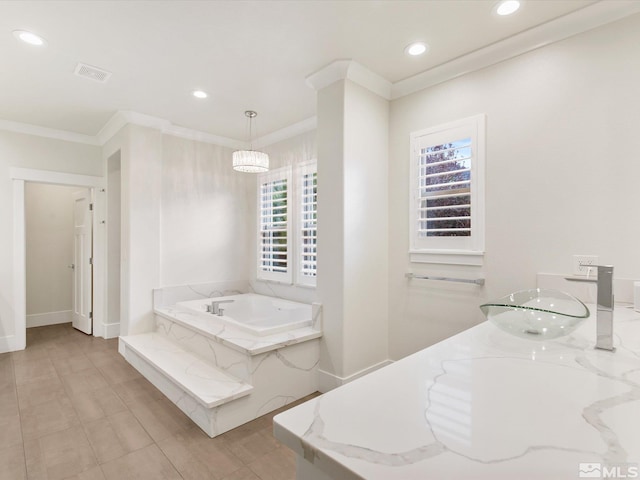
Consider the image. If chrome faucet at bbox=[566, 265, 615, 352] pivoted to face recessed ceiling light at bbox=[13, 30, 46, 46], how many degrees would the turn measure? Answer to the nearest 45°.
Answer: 0° — it already faces it

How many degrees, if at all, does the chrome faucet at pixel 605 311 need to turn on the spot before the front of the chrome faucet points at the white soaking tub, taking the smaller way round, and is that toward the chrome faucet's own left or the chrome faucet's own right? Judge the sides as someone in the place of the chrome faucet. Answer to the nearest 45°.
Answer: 0° — it already faces it

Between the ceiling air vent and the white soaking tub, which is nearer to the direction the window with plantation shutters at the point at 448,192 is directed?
the ceiling air vent

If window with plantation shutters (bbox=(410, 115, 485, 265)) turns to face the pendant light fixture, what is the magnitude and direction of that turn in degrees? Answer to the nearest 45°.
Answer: approximately 45° to its right

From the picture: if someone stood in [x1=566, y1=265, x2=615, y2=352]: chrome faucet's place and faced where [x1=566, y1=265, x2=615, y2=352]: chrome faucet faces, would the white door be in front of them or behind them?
in front

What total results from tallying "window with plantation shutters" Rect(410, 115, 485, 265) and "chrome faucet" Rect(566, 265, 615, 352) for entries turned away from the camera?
0

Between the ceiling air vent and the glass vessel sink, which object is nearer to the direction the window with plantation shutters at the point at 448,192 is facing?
the ceiling air vent

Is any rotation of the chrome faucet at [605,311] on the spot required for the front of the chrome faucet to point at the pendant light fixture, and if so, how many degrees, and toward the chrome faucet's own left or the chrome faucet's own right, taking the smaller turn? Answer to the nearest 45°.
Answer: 0° — it already faces it

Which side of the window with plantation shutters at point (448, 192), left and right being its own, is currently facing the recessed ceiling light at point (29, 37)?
front

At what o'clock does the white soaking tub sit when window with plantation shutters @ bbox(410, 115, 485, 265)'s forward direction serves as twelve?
The white soaking tub is roughly at 2 o'clock from the window with plantation shutters.

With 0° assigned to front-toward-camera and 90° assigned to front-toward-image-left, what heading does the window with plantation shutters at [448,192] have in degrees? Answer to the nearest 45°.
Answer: approximately 45°

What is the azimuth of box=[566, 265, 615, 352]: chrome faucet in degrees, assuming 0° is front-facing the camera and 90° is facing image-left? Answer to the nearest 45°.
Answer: approximately 90°

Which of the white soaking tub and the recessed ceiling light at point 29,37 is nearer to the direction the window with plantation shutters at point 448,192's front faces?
the recessed ceiling light

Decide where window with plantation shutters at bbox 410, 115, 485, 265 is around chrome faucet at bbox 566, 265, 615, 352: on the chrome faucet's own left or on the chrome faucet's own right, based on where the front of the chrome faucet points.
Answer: on the chrome faucet's own right
